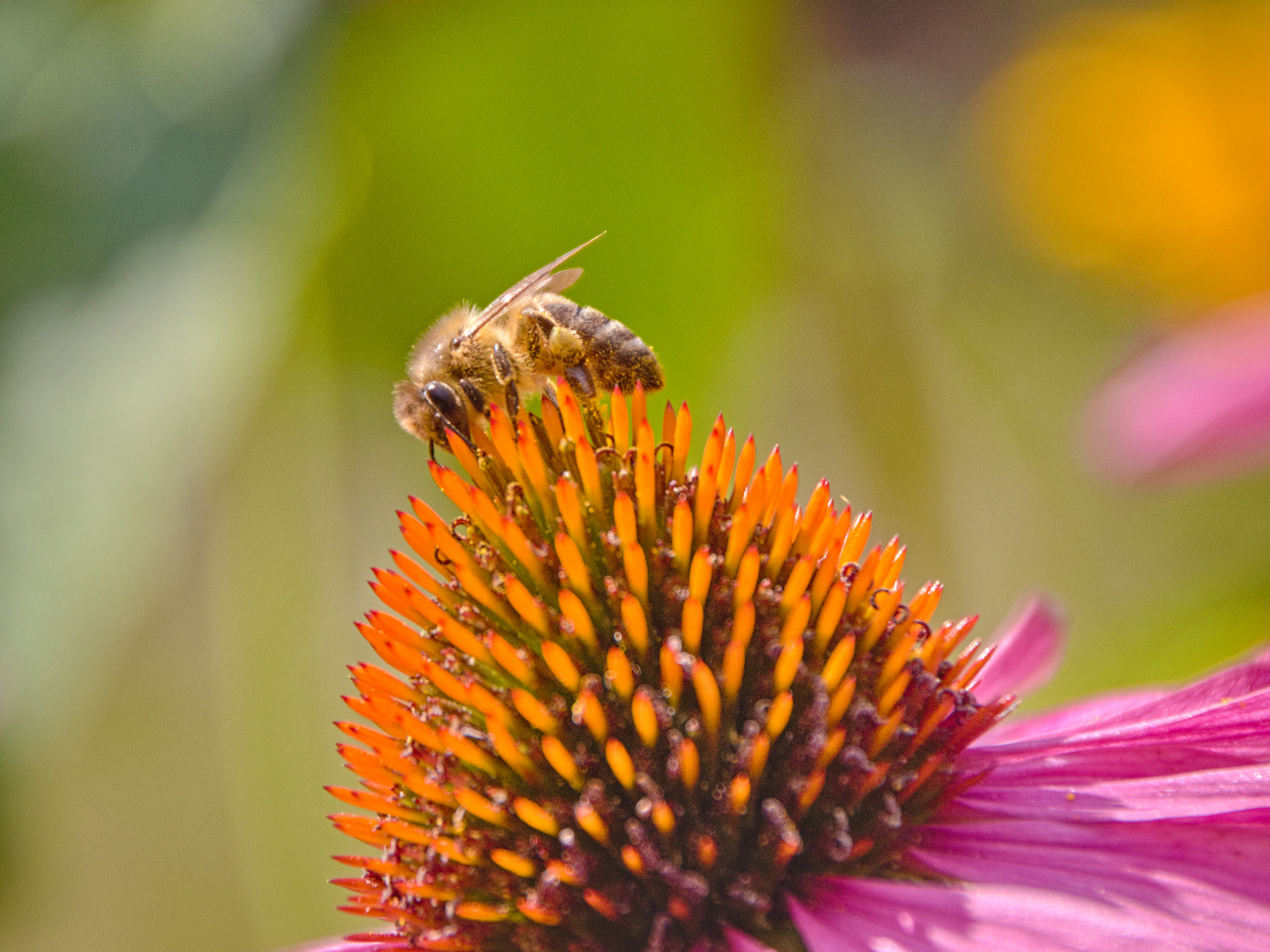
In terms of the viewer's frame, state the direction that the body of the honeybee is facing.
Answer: to the viewer's left
